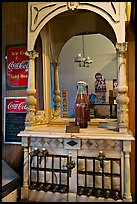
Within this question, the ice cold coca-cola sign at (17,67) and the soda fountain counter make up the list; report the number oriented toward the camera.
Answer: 2

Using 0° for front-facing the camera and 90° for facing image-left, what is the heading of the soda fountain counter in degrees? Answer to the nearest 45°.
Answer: approximately 0°

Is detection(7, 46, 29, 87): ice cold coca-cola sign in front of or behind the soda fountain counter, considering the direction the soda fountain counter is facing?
behind

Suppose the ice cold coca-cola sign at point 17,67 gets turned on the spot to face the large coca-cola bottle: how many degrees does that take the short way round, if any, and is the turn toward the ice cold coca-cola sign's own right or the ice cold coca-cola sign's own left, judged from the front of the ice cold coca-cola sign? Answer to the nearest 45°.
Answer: approximately 45° to the ice cold coca-cola sign's own left
